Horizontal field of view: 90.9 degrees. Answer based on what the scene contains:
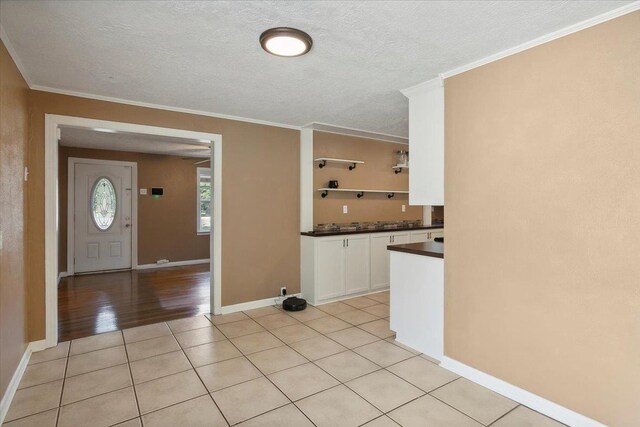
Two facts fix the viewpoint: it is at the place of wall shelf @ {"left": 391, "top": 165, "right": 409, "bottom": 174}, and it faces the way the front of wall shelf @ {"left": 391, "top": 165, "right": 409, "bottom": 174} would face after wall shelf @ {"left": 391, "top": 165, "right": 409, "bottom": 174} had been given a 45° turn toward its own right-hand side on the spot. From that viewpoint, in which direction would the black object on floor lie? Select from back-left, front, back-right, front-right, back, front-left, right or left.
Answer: front-right

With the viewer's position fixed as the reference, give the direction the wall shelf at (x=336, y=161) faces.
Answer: facing the viewer and to the right of the viewer

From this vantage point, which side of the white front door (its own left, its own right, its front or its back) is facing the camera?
front

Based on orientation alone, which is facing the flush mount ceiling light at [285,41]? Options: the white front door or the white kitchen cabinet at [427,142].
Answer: the white front door

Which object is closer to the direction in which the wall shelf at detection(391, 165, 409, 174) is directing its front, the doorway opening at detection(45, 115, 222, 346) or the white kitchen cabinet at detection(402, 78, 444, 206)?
the white kitchen cabinet

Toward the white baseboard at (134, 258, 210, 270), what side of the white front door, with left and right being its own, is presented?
left

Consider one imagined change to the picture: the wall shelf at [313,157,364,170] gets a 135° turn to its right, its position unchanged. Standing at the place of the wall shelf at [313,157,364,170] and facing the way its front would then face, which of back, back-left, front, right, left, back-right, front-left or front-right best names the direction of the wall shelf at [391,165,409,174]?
back-right

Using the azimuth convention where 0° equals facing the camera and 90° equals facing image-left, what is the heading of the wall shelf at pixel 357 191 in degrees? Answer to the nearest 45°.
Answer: approximately 315°
